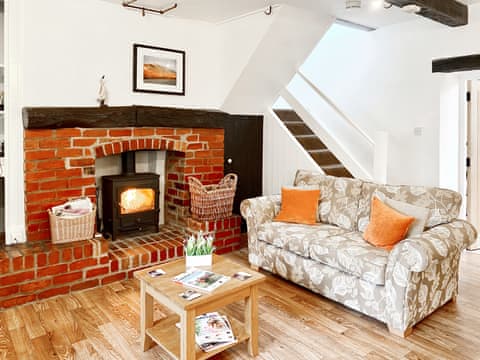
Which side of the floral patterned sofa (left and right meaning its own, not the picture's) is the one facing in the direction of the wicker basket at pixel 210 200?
right

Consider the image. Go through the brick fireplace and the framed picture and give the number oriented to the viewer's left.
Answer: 0

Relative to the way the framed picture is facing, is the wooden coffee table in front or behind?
in front

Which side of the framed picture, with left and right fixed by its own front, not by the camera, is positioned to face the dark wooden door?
left

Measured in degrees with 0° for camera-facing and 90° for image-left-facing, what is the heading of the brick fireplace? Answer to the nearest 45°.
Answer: approximately 315°

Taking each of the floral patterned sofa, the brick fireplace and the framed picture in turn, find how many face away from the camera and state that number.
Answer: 0

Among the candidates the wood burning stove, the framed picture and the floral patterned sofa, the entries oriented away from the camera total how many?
0

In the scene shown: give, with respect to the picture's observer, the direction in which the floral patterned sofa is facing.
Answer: facing the viewer and to the left of the viewer

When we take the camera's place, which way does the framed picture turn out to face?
facing the viewer and to the right of the viewer

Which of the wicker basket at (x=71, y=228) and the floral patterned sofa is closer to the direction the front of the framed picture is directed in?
the floral patterned sofa

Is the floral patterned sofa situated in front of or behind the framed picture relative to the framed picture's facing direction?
in front

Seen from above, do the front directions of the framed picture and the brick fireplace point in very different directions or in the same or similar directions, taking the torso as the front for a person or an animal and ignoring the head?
same or similar directions
